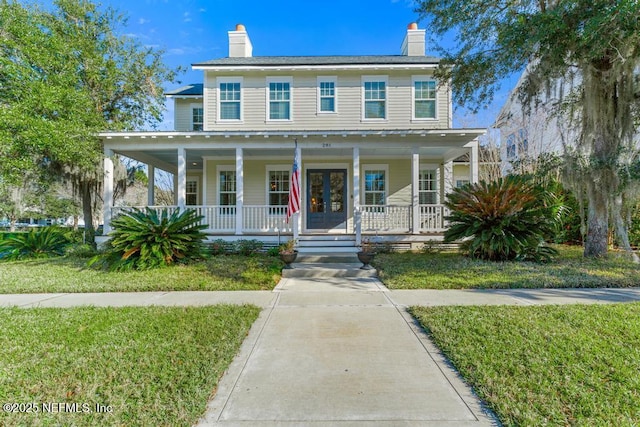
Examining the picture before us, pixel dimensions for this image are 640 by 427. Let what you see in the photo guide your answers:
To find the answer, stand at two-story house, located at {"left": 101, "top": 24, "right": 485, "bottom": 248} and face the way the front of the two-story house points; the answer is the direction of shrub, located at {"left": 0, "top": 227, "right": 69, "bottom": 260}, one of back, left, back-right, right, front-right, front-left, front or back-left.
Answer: right

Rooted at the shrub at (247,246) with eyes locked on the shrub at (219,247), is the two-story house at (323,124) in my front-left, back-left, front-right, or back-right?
back-right

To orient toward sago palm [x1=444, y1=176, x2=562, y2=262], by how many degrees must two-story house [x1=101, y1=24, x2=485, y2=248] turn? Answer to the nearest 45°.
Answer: approximately 45° to its left

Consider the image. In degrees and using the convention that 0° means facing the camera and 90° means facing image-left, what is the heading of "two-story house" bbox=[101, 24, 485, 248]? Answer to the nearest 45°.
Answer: approximately 0°

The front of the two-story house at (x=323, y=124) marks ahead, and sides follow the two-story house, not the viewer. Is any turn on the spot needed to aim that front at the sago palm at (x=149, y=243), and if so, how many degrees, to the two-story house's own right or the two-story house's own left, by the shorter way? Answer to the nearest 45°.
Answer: approximately 45° to the two-story house's own right

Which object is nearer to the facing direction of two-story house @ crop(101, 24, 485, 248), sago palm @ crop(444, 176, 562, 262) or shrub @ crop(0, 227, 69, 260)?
the sago palm
